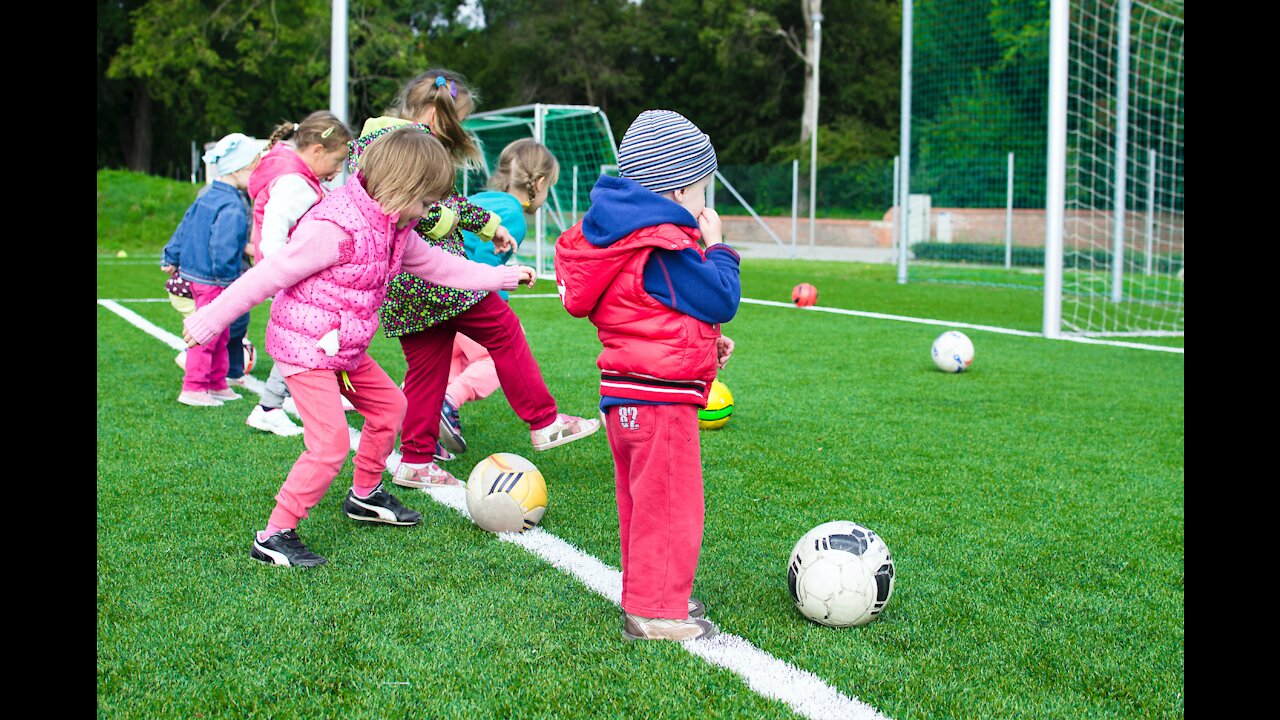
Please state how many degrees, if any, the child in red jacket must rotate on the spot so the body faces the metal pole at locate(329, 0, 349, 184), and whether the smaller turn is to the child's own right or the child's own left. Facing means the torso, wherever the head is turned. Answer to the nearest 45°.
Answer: approximately 45° to the child's own left

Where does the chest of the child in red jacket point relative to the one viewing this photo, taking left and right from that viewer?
facing away from the viewer and to the right of the viewer

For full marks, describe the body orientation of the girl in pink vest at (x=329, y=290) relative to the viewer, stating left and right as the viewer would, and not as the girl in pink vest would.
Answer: facing the viewer and to the right of the viewer

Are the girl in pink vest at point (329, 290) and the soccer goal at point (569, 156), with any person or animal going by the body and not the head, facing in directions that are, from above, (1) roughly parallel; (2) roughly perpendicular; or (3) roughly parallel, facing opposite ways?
roughly perpendicular

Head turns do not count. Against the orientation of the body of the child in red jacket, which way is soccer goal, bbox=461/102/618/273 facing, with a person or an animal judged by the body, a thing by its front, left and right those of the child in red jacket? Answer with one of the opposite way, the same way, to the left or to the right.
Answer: the opposite way

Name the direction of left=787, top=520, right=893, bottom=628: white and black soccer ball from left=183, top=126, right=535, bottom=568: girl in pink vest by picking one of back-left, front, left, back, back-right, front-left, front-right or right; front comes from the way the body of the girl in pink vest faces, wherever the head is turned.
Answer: front

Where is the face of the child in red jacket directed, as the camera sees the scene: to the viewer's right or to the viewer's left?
to the viewer's right

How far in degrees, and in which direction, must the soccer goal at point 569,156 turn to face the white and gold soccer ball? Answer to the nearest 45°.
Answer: approximately 45° to its left

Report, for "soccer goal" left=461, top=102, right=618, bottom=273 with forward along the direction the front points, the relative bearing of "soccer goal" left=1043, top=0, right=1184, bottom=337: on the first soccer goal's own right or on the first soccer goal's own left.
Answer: on the first soccer goal's own left

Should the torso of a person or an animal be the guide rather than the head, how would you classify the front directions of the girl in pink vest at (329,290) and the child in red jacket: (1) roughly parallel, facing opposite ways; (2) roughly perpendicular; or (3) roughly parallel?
roughly perpendicular

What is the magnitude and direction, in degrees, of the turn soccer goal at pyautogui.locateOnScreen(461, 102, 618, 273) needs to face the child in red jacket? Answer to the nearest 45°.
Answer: approximately 45° to its left
